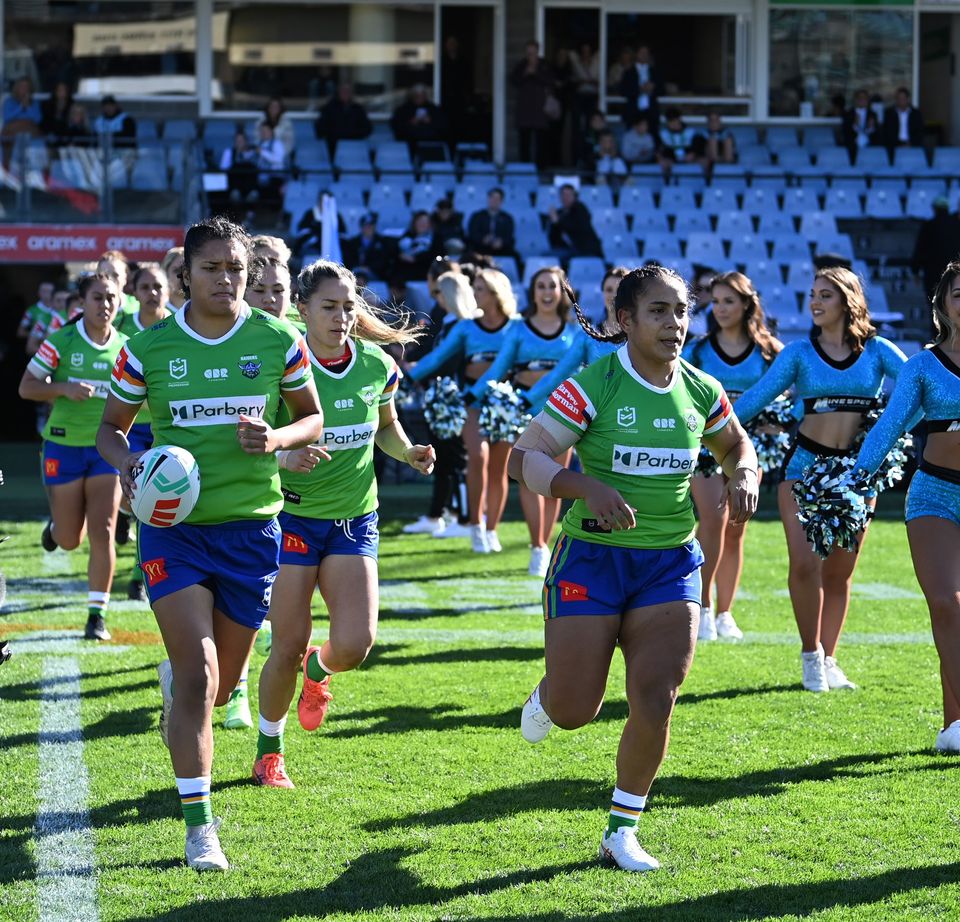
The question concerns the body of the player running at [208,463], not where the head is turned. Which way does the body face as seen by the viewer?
toward the camera

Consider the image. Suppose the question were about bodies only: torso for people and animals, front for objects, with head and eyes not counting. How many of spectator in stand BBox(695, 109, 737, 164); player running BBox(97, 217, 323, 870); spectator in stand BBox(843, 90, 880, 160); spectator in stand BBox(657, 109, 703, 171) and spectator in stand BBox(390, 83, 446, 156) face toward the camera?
5

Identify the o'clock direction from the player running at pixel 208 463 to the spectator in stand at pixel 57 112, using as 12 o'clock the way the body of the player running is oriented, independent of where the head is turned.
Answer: The spectator in stand is roughly at 6 o'clock from the player running.

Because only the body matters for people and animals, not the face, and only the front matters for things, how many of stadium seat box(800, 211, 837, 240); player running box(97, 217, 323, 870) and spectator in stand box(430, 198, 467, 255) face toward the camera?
3

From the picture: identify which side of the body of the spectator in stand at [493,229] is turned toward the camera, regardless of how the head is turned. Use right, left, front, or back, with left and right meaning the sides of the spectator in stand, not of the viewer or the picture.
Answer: front

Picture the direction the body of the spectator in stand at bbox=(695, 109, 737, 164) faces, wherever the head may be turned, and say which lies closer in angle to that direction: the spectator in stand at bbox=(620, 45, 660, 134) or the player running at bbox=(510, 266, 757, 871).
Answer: the player running

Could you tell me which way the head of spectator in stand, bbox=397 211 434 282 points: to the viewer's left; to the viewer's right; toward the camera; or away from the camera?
toward the camera

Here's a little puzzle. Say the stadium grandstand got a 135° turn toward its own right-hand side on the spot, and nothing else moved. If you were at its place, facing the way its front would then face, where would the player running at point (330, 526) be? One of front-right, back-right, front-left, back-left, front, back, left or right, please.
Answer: back-left

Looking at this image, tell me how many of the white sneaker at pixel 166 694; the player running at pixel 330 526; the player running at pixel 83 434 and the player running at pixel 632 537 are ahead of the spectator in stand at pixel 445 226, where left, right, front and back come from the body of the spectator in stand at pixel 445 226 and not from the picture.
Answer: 4

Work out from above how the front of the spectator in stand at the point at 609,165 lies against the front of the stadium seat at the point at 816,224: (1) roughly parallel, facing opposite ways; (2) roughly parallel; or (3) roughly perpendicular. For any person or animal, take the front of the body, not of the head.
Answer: roughly parallel

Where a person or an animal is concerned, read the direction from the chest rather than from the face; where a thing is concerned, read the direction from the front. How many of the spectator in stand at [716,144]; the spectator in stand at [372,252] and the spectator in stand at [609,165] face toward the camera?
3

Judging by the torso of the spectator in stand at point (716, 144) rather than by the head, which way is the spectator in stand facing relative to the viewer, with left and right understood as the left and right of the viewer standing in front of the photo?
facing the viewer

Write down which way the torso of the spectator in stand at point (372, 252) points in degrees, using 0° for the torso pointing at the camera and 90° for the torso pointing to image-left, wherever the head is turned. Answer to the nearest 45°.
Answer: approximately 0°

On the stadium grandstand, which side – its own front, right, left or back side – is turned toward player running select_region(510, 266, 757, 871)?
front

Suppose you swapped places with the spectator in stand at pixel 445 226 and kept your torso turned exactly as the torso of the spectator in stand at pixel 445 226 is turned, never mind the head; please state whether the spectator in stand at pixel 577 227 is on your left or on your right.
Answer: on your left

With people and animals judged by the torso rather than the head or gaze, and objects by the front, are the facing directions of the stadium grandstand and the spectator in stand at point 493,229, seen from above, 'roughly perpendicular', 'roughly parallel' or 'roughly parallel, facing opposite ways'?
roughly parallel

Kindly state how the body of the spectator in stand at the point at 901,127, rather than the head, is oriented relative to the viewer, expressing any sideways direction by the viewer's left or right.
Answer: facing the viewer

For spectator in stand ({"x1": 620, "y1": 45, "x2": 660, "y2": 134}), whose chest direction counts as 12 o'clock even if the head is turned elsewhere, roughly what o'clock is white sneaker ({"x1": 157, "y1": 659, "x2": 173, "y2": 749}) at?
The white sneaker is roughly at 12 o'clock from the spectator in stand.

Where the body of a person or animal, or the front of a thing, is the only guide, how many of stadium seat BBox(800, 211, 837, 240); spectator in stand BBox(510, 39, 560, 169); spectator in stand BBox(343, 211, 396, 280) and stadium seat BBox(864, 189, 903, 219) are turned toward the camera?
4

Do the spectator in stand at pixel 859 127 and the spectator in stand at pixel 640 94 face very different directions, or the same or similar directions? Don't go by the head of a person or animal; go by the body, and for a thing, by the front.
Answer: same or similar directions

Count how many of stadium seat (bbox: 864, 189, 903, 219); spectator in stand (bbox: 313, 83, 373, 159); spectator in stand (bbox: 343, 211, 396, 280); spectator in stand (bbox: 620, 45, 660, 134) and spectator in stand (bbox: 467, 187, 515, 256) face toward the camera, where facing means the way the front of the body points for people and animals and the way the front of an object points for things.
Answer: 5
